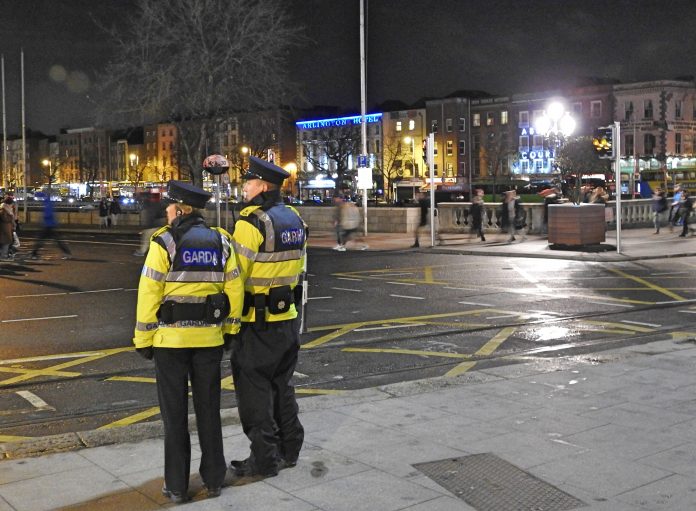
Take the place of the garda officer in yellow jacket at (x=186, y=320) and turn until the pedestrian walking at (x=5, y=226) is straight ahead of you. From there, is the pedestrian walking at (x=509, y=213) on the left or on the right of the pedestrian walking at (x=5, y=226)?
right

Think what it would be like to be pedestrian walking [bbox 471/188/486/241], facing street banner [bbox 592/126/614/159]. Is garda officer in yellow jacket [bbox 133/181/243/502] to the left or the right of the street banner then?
right

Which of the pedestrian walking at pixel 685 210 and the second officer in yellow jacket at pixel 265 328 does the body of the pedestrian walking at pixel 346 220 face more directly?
the second officer in yellow jacket

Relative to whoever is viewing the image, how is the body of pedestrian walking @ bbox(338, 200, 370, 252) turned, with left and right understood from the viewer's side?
facing to the left of the viewer

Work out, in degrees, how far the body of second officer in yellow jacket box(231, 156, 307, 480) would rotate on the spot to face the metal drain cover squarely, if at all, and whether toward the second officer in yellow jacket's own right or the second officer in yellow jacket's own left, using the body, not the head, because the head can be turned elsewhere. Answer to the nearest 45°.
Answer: approximately 135° to the second officer in yellow jacket's own right

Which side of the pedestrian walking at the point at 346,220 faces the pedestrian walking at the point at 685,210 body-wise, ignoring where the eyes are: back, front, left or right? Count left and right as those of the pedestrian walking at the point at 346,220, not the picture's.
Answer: back

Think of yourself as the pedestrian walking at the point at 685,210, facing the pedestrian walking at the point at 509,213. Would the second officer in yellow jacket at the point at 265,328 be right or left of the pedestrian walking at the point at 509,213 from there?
left

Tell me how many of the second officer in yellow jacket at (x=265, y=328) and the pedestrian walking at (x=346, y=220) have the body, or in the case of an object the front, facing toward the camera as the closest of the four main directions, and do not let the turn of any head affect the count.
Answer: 0

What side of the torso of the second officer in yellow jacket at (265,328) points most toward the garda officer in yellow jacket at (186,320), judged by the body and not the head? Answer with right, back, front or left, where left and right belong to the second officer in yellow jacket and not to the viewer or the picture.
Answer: left

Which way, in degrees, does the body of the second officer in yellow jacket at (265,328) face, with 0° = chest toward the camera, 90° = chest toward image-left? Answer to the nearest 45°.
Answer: approximately 135°
